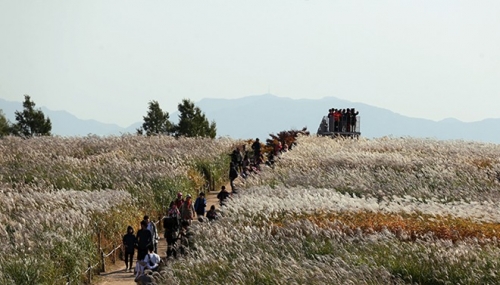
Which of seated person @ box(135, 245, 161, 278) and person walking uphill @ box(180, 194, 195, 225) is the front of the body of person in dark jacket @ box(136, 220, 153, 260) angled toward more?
the person walking uphill

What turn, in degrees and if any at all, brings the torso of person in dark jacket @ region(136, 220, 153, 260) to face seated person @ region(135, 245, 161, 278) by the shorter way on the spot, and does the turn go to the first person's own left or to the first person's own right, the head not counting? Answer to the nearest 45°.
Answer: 0° — they already face them

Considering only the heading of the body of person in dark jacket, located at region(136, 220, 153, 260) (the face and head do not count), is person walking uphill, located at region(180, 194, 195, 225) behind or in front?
in front

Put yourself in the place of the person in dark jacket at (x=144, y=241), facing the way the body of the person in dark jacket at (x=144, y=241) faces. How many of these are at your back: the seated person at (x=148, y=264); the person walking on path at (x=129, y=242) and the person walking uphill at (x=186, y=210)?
1

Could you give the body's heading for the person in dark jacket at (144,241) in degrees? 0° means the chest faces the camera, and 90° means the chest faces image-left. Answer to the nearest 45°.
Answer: approximately 180°
